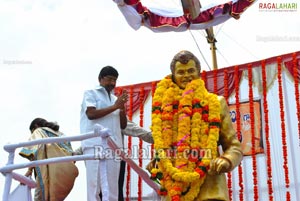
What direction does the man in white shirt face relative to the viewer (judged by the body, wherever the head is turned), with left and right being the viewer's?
facing the viewer and to the right of the viewer

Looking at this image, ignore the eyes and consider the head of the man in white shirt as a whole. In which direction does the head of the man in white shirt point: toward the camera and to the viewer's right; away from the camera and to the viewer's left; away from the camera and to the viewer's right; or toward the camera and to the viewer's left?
toward the camera and to the viewer's right

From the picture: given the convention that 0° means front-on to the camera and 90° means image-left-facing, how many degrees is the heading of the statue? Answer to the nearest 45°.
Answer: approximately 0°

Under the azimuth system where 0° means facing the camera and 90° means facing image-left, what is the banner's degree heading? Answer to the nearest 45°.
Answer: approximately 0°

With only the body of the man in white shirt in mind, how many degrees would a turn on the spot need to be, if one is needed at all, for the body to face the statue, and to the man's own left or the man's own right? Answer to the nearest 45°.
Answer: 0° — they already face it

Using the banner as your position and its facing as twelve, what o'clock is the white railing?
The white railing is roughly at 1 o'clock from the banner.

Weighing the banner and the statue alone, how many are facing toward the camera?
2

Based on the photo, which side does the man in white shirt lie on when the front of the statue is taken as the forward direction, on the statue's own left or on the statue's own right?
on the statue's own right

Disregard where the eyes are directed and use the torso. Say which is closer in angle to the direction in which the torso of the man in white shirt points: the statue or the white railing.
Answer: the statue

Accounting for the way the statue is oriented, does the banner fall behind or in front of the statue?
behind

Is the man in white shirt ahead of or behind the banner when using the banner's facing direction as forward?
ahead
